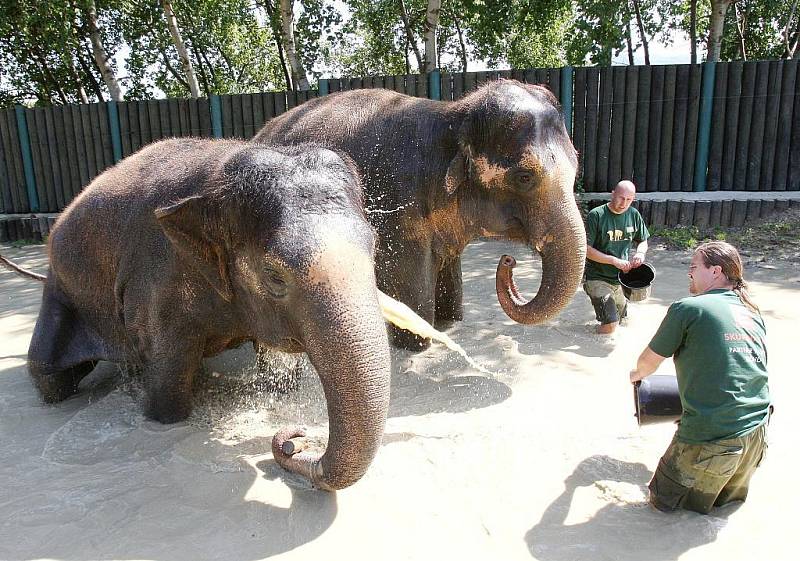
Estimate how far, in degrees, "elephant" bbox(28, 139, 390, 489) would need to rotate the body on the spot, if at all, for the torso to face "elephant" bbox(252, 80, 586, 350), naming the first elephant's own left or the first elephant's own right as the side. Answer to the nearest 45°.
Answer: approximately 90° to the first elephant's own left

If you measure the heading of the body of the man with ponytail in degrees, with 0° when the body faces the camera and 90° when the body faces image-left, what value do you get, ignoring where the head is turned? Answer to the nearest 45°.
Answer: approximately 135°

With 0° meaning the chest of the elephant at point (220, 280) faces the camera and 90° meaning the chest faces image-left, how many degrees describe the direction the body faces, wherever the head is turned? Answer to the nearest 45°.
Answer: approximately 315°

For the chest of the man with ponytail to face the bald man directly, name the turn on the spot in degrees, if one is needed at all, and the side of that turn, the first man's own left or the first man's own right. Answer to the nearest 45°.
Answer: approximately 45° to the first man's own right

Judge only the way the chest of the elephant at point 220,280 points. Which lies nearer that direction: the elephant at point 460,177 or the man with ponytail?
the man with ponytail

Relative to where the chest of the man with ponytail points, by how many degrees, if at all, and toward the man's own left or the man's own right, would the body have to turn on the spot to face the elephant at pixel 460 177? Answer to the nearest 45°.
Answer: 0° — they already face it

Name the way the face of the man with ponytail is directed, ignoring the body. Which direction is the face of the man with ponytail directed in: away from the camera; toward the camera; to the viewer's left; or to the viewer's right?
to the viewer's left

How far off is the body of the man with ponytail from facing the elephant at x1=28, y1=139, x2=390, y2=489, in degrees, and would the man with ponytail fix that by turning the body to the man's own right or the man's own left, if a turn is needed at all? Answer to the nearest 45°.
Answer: approximately 45° to the man's own left

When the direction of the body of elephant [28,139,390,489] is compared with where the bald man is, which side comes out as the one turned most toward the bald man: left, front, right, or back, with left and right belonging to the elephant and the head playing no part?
left

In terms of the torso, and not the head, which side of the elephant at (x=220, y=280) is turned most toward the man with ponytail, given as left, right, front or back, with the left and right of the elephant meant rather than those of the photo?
front
